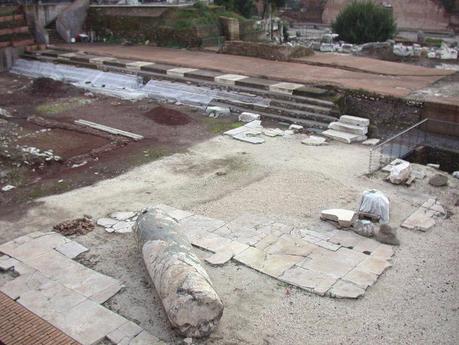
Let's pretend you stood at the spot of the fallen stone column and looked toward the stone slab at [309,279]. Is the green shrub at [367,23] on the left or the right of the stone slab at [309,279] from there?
left

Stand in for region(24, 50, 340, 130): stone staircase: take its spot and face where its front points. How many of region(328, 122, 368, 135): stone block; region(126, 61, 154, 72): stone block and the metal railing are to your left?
2

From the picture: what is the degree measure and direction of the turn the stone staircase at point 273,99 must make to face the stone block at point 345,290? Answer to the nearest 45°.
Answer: approximately 45° to its left

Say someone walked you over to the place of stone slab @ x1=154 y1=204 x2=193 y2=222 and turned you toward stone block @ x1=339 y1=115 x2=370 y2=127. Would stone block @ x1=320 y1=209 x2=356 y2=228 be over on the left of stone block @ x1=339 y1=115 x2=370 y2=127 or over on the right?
right

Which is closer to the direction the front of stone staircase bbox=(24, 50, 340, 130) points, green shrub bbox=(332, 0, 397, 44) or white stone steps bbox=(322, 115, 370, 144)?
the white stone steps

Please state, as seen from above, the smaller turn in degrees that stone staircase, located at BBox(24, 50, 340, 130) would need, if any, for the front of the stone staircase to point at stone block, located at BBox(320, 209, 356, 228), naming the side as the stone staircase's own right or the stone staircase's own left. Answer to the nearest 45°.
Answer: approximately 45° to the stone staircase's own left

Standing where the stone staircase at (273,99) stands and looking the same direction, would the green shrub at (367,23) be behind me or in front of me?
behind

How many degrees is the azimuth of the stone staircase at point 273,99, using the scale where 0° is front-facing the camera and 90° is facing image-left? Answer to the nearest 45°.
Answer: approximately 45°

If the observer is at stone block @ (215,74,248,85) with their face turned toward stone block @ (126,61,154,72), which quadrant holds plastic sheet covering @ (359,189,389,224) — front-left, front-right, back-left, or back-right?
back-left

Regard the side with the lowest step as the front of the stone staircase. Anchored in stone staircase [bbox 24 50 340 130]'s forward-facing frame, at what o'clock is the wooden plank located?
The wooden plank is roughly at 1 o'clock from the stone staircase.

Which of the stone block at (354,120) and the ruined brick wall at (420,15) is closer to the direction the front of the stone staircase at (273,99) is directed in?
the stone block

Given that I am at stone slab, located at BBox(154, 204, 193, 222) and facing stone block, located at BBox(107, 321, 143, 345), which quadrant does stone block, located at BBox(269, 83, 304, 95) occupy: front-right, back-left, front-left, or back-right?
back-left

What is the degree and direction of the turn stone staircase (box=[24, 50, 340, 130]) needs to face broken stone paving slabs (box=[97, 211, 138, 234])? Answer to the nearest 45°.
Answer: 0° — it already faces it

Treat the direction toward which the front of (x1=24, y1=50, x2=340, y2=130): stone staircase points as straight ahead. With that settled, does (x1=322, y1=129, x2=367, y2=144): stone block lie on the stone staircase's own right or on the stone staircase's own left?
on the stone staircase's own left

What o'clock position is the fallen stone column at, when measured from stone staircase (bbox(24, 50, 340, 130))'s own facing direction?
The fallen stone column is roughly at 11 o'clock from the stone staircase.

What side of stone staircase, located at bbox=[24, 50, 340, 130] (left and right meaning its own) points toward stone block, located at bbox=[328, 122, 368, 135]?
left

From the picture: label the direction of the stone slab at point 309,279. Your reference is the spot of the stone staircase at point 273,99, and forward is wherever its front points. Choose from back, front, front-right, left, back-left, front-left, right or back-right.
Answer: front-left
